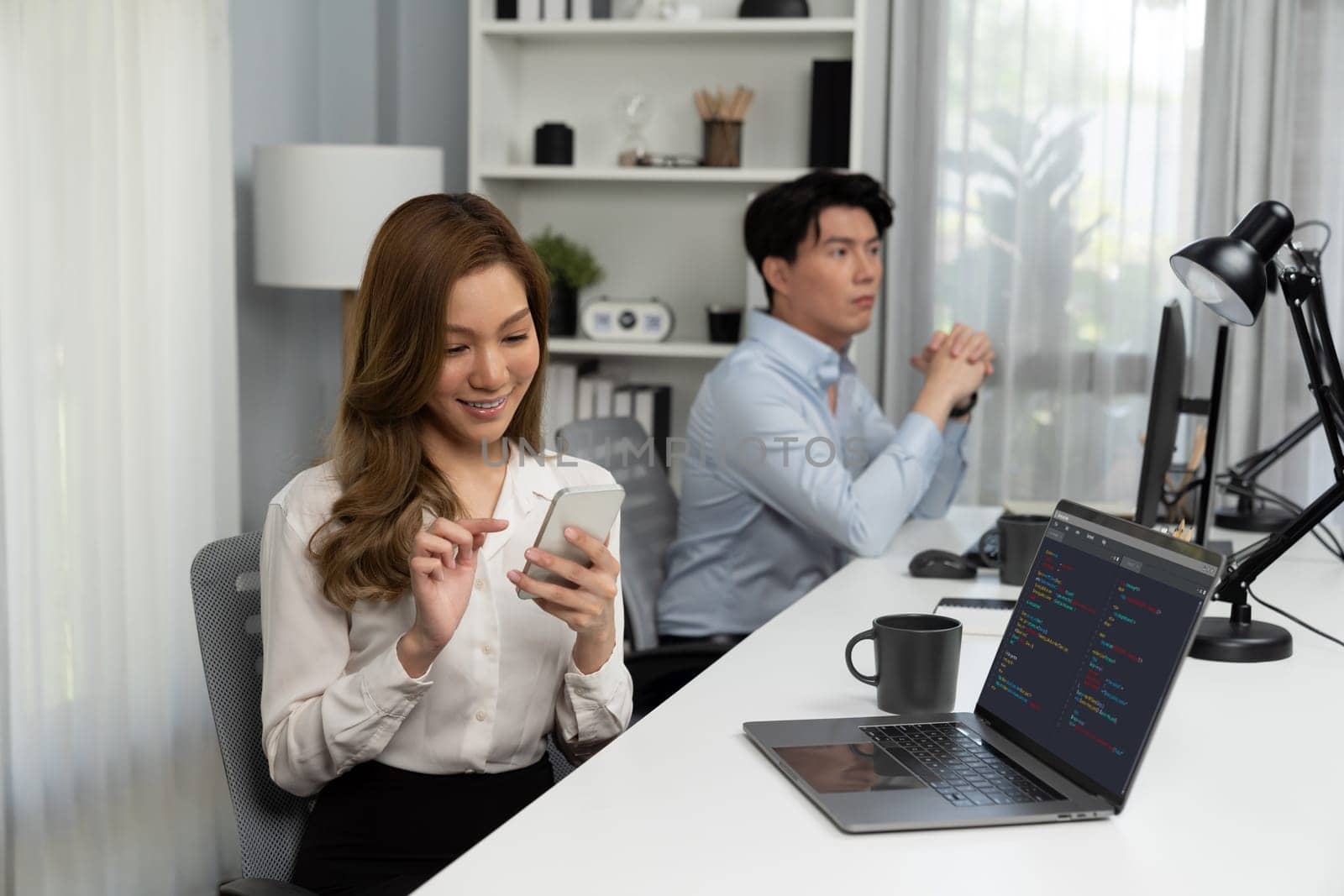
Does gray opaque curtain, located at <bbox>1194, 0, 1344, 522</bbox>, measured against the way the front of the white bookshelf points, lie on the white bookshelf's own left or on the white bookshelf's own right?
on the white bookshelf's own left

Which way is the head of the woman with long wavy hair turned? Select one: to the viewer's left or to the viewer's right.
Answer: to the viewer's right

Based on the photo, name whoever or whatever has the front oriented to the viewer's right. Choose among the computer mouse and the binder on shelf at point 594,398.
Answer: the computer mouse

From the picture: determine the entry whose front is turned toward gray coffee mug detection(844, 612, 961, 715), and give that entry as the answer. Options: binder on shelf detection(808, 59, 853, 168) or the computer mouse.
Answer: the binder on shelf

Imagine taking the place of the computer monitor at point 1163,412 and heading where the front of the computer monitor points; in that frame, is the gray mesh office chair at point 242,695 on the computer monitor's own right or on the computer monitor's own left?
on the computer monitor's own left

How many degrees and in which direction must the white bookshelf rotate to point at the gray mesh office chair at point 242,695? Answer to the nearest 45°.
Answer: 0° — it already faces it

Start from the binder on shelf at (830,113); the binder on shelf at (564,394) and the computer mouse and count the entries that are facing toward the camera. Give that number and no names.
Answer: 2

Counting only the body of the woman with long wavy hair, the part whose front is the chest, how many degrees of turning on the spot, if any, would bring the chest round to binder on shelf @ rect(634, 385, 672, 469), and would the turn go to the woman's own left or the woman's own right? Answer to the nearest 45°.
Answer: approximately 135° to the woman's own left

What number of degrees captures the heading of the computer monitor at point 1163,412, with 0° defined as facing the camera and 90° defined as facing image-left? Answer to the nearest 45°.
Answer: approximately 90°

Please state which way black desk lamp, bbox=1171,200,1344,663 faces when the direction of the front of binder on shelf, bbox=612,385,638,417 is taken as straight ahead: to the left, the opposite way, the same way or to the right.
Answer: to the right
